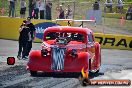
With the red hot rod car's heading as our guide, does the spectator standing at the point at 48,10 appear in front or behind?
behind

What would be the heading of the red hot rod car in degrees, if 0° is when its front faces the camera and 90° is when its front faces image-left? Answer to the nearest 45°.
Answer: approximately 0°

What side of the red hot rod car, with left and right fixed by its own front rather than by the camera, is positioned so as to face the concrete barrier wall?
back

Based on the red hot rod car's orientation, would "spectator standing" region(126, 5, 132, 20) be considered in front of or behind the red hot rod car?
behind

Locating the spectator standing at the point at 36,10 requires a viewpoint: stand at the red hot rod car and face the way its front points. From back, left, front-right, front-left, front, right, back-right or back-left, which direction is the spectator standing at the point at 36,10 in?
back

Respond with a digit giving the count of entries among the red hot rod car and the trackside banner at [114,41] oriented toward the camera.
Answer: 2

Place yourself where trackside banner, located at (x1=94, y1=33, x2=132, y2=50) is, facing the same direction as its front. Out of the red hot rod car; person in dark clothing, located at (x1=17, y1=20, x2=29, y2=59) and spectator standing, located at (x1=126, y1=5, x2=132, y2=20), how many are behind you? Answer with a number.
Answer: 1

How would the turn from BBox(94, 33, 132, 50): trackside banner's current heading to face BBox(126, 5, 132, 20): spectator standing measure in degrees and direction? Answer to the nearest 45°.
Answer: approximately 180°
